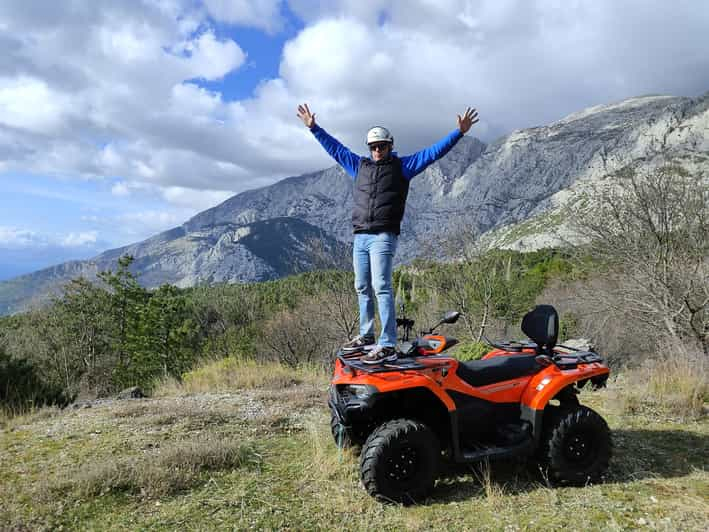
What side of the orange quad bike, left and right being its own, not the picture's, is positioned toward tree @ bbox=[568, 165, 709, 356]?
back

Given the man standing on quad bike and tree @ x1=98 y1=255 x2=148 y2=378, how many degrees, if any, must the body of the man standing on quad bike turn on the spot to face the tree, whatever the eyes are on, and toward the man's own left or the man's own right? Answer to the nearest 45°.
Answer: approximately 90° to the man's own right

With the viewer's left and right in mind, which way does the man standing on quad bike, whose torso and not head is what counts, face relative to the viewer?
facing the viewer and to the left of the viewer

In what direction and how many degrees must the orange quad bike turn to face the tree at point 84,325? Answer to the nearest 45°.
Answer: approximately 90° to its right

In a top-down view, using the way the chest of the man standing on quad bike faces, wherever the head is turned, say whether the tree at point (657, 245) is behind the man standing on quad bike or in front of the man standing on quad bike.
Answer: behind

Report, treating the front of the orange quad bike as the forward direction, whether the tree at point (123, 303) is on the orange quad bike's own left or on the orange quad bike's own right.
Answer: on the orange quad bike's own right

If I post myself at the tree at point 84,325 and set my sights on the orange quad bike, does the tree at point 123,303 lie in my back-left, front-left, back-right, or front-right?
back-left

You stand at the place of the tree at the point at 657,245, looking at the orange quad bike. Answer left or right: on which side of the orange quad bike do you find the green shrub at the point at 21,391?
right

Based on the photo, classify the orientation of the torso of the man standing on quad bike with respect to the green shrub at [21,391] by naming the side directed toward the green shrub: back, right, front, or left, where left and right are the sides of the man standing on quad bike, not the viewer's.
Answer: right
